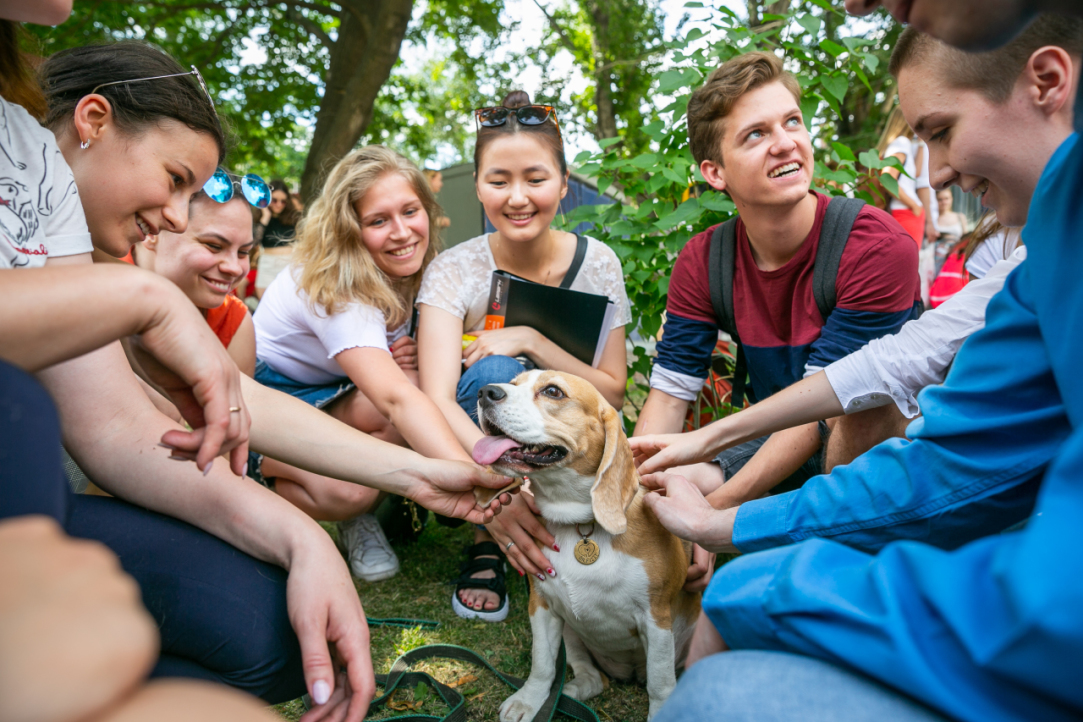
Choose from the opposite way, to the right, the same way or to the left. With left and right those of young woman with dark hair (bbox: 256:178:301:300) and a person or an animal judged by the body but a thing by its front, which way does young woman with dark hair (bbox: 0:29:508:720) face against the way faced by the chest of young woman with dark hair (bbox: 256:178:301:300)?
to the left

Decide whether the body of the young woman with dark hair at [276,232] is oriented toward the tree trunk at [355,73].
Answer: no

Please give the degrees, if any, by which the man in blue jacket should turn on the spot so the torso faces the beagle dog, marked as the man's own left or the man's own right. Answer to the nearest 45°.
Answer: approximately 45° to the man's own right

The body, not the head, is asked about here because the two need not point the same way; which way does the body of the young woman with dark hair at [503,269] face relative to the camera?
toward the camera

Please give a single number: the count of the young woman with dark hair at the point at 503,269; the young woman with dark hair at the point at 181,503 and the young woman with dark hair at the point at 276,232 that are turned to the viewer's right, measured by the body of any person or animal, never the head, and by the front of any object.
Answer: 1

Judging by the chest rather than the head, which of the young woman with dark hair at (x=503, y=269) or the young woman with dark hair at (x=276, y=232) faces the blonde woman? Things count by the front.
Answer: the young woman with dark hair at (x=276, y=232)

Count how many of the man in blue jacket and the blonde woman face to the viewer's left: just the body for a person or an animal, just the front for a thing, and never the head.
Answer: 1

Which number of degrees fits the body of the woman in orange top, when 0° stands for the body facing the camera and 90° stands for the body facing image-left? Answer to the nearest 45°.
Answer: approximately 315°

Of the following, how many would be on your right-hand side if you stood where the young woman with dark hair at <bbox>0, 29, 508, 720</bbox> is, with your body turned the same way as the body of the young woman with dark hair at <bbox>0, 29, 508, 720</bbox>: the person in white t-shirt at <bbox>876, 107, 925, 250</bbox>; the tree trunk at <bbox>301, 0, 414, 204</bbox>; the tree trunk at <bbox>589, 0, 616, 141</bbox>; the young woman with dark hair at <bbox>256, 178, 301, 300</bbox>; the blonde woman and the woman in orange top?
0

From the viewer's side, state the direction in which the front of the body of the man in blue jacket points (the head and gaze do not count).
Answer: to the viewer's left

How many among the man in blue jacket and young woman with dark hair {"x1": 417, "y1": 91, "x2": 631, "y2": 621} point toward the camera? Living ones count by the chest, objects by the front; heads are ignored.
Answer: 1

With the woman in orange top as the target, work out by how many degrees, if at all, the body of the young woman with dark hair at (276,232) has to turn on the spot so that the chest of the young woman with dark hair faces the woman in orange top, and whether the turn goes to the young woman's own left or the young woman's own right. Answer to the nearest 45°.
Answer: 0° — they already face them

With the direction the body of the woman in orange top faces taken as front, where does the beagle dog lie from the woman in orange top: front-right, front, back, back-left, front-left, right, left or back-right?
front

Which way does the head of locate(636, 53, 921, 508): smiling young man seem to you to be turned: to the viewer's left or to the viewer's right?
to the viewer's right

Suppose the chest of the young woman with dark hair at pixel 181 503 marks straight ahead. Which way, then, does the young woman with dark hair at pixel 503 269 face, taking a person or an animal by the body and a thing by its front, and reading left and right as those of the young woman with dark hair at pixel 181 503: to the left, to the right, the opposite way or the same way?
to the right

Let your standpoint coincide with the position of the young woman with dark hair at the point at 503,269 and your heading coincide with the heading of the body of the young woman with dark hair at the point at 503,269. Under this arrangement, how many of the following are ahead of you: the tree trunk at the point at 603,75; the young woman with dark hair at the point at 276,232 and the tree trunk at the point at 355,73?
0

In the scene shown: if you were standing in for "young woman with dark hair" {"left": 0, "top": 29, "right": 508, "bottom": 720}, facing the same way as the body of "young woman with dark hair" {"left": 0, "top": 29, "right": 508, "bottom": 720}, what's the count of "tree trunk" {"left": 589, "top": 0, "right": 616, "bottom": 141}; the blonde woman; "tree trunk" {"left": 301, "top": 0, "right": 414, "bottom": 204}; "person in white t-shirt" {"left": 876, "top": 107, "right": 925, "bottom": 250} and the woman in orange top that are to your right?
0

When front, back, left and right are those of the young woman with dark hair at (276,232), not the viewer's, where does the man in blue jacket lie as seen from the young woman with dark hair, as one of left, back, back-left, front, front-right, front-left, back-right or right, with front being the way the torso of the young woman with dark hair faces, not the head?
front

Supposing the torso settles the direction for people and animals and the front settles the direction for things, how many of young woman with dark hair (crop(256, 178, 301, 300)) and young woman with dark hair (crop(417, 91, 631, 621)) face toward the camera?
2

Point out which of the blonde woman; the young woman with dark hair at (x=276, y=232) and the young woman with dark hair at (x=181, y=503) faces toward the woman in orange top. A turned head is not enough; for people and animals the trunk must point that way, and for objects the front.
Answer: the young woman with dark hair at (x=276, y=232)
